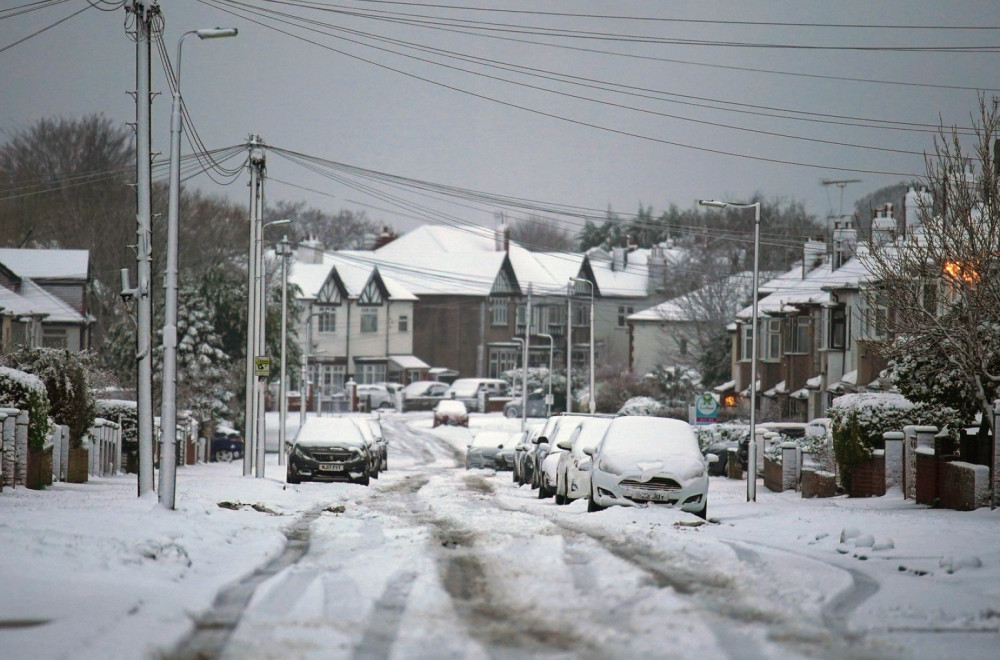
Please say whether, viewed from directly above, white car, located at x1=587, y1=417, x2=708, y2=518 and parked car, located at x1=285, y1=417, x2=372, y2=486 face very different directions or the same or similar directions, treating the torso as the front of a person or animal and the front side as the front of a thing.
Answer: same or similar directions

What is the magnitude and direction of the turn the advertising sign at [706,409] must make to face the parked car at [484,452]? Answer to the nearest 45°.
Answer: approximately 135° to its right

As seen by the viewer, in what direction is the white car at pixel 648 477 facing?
toward the camera

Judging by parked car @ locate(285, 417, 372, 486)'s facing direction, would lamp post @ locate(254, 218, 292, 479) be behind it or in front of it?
behind

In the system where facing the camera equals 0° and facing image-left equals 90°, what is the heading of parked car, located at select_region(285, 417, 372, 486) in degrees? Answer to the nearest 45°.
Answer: approximately 0°

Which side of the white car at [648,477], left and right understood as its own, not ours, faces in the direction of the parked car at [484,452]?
back

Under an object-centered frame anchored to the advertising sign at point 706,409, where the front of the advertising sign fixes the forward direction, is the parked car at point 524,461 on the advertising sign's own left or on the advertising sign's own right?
on the advertising sign's own right

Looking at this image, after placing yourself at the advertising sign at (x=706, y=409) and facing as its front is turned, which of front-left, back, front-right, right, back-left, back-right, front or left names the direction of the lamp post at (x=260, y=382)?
front-right

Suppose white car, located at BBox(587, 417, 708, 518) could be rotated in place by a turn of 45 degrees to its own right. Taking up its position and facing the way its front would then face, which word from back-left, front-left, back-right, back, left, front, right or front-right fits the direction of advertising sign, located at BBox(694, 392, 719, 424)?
back-right

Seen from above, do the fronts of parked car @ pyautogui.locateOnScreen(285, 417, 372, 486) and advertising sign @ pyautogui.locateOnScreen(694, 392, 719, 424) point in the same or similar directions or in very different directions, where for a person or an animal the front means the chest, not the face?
same or similar directions

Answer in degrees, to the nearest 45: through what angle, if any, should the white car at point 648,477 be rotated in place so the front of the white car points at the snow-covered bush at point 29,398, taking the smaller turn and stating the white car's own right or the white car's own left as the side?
approximately 90° to the white car's own right

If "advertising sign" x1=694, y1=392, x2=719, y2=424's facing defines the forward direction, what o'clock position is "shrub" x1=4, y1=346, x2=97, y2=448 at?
The shrub is roughly at 2 o'clock from the advertising sign.

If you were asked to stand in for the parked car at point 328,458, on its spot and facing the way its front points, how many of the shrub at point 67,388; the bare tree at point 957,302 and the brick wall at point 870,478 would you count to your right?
1

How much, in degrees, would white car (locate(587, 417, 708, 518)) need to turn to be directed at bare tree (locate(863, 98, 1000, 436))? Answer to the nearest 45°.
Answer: approximately 135° to its left

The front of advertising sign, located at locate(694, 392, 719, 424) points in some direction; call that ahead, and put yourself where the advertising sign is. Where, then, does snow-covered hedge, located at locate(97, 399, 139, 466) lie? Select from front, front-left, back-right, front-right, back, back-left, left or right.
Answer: right

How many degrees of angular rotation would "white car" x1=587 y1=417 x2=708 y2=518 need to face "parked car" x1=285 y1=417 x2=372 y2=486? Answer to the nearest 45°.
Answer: approximately 135° to its right
